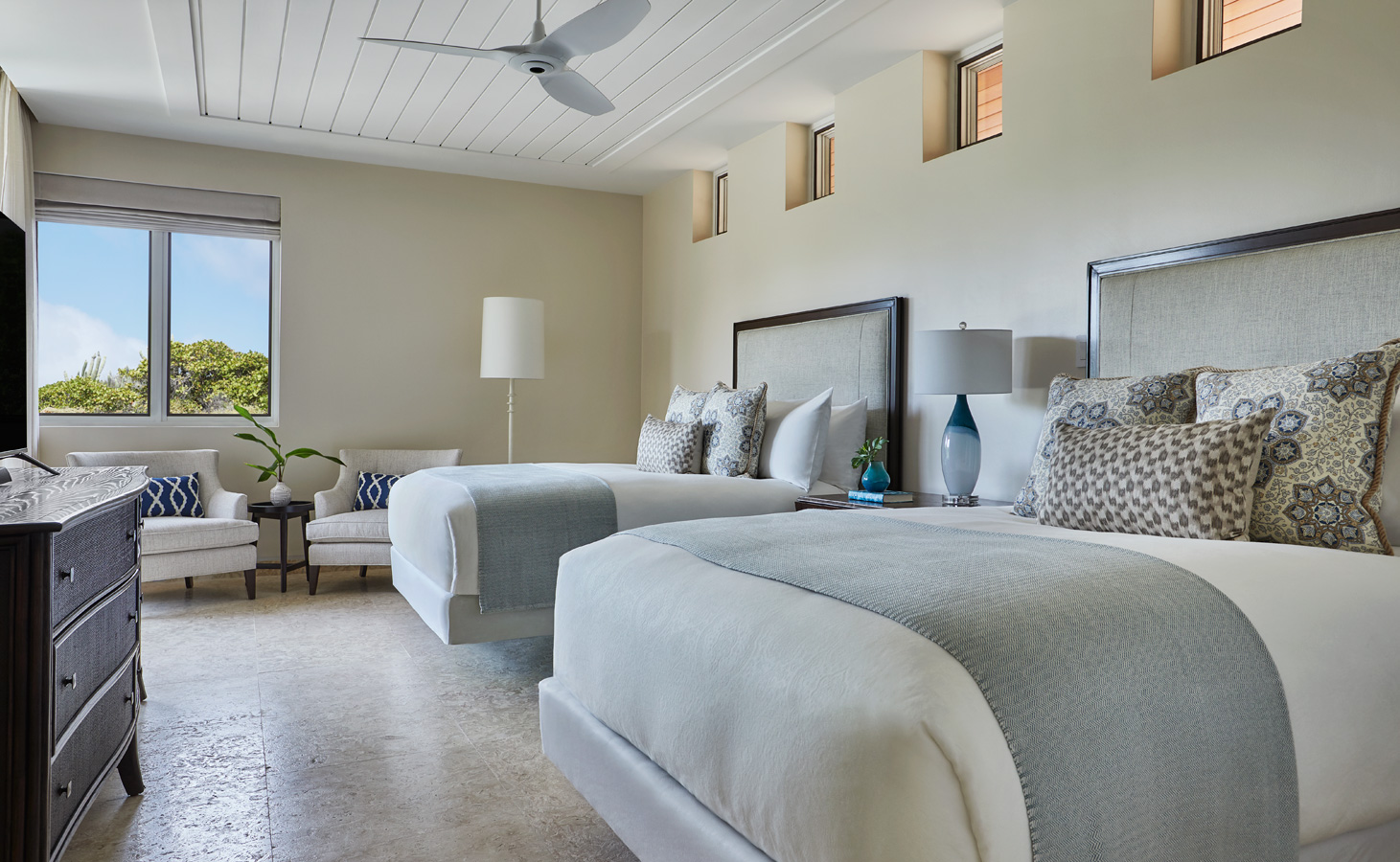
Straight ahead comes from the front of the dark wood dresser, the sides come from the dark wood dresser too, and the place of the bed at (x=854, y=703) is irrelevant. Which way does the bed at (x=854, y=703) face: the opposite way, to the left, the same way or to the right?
the opposite way

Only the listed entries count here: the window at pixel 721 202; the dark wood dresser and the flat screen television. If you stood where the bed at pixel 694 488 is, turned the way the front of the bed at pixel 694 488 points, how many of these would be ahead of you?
2

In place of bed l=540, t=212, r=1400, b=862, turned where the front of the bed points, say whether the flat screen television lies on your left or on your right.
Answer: on your right

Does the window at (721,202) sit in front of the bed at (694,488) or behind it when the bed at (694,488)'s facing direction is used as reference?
behind

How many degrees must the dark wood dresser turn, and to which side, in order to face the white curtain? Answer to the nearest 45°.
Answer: approximately 90° to its left

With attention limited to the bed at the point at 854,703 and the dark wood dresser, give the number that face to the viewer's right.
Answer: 1

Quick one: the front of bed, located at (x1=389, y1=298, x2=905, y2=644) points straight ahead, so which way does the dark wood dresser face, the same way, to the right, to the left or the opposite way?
the opposite way

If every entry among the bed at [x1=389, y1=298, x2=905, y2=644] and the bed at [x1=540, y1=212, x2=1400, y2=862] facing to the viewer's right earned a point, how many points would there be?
0

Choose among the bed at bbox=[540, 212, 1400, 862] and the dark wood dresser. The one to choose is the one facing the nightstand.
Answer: the dark wood dresser

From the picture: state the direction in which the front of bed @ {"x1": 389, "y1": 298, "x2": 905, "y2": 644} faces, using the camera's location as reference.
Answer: facing the viewer and to the left of the viewer

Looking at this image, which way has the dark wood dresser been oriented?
to the viewer's right

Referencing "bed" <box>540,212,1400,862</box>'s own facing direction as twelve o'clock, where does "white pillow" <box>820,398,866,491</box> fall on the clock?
The white pillow is roughly at 4 o'clock from the bed.

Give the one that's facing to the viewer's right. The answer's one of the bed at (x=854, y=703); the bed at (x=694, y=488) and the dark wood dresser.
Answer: the dark wood dresser

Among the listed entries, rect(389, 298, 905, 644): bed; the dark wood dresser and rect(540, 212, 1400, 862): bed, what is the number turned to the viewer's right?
1

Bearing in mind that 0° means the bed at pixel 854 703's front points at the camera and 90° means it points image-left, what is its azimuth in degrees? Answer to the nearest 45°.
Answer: approximately 45°
